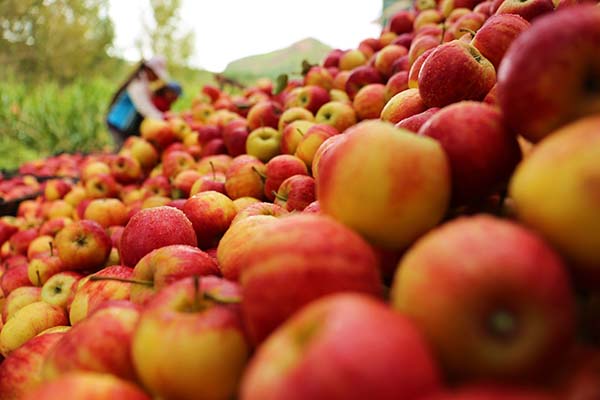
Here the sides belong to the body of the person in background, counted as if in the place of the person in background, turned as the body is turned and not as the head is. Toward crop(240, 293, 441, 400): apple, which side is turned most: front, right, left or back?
right

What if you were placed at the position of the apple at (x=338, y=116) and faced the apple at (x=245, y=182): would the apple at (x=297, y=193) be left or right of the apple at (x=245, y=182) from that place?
left

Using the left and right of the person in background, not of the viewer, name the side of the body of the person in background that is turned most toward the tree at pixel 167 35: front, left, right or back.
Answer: left

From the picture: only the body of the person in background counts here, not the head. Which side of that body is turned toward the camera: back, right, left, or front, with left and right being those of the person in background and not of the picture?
right

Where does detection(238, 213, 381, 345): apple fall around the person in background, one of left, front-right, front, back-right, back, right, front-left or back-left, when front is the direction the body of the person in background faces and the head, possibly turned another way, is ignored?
right

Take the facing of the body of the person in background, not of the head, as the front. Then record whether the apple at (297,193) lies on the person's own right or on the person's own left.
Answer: on the person's own right

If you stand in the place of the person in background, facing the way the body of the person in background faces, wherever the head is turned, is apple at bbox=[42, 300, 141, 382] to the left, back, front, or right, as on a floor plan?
right

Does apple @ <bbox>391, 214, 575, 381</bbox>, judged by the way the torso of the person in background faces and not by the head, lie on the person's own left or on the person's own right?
on the person's own right

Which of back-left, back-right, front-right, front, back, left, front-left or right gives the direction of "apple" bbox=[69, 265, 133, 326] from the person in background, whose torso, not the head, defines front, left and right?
right
